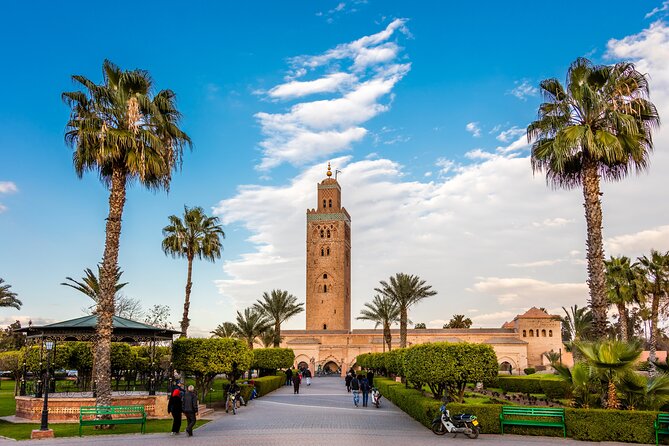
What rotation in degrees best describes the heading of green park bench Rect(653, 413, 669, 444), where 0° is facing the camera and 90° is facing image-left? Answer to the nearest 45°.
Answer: approximately 45°

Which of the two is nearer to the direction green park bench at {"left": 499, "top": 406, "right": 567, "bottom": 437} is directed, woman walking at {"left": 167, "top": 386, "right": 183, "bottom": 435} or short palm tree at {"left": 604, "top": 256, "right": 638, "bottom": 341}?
the woman walking

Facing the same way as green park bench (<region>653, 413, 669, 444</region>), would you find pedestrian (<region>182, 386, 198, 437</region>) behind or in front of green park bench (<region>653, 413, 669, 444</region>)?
in front

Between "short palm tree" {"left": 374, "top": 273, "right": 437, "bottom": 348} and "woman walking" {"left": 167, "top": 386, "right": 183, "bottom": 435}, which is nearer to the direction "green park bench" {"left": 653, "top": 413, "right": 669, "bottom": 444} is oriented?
the woman walking

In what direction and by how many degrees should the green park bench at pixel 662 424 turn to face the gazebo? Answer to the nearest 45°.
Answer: approximately 45° to its right

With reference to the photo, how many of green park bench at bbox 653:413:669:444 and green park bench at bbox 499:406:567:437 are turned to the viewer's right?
0

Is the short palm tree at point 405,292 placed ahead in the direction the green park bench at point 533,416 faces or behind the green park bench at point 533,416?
behind

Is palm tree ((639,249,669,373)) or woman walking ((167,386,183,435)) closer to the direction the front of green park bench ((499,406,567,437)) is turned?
the woman walking

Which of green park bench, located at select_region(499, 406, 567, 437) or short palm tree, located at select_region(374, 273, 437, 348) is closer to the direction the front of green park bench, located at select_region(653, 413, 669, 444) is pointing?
the green park bench

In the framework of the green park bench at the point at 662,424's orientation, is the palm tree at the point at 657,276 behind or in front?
behind

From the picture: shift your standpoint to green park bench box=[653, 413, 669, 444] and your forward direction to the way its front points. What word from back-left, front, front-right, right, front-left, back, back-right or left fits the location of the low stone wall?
front-right

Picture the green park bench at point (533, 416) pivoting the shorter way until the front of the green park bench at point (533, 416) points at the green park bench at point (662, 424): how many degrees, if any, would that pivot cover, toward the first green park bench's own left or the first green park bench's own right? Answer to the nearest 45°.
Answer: approximately 90° to the first green park bench's own left
